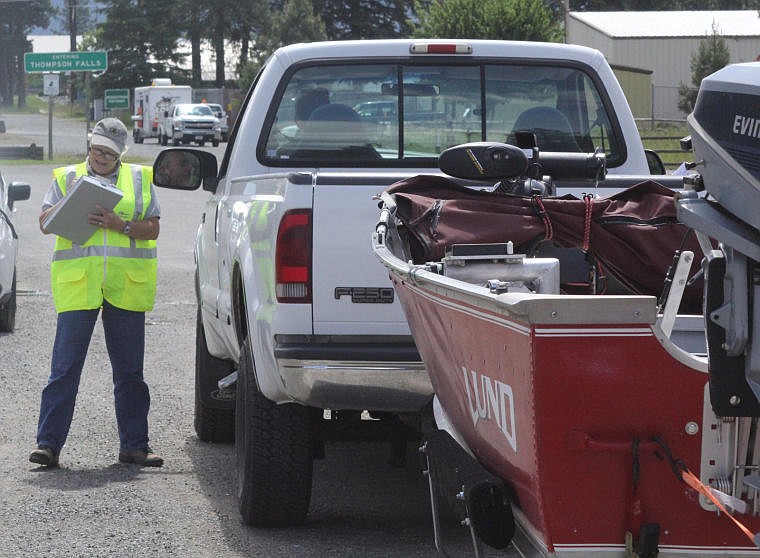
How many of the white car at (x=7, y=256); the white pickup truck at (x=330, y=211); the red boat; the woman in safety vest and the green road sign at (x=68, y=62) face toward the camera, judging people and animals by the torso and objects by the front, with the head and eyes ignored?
3

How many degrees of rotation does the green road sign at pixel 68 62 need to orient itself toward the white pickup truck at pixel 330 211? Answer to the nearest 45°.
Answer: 0° — it already faces it

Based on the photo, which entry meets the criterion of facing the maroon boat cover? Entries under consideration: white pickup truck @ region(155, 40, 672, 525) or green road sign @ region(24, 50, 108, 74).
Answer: the green road sign

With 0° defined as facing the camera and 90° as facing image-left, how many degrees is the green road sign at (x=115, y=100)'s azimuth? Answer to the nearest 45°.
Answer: approximately 0°

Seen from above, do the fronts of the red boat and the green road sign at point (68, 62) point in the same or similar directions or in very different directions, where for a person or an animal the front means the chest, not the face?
very different directions

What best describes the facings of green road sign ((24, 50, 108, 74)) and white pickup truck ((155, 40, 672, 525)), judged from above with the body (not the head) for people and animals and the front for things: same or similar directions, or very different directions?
very different directions

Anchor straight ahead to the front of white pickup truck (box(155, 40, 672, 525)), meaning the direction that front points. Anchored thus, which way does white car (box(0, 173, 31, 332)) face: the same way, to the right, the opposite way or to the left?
the opposite way

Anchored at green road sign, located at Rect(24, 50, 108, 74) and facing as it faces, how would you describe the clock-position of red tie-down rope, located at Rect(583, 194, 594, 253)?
The red tie-down rope is roughly at 12 o'clock from the green road sign.

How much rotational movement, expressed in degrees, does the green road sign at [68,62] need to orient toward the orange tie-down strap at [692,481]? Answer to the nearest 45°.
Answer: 0° — it already faces it

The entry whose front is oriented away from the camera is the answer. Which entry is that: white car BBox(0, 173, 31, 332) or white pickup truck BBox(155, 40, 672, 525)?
the white pickup truck

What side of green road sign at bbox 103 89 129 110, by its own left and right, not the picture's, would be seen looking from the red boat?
front

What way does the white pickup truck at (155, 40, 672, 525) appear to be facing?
away from the camera

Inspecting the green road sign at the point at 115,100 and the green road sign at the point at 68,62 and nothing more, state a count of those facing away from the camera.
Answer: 0

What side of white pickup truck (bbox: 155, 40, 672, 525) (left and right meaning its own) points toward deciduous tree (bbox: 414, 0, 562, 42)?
front
